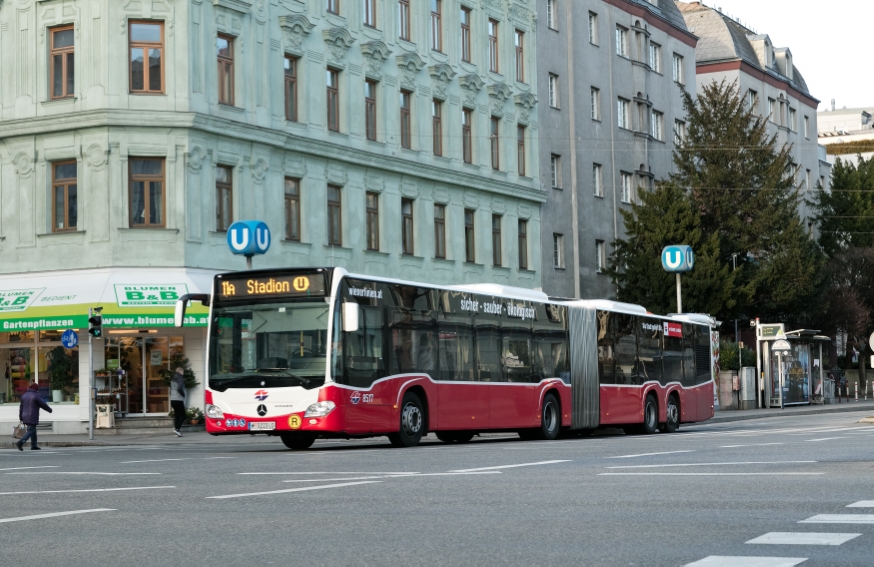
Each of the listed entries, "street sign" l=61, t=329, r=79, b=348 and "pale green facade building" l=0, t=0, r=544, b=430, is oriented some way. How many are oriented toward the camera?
2

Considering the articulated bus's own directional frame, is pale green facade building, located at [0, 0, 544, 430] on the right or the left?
on its right

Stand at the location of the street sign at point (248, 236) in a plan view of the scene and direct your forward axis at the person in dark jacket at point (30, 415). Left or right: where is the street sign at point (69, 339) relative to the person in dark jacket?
right

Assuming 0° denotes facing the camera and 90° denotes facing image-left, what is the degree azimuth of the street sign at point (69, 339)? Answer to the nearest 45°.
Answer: approximately 0°

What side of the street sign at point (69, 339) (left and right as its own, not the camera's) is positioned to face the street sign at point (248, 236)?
left

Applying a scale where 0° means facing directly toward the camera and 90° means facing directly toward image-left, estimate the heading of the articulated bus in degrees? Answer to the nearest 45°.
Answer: approximately 45°

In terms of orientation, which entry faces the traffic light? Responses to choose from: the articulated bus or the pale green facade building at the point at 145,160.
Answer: the pale green facade building
